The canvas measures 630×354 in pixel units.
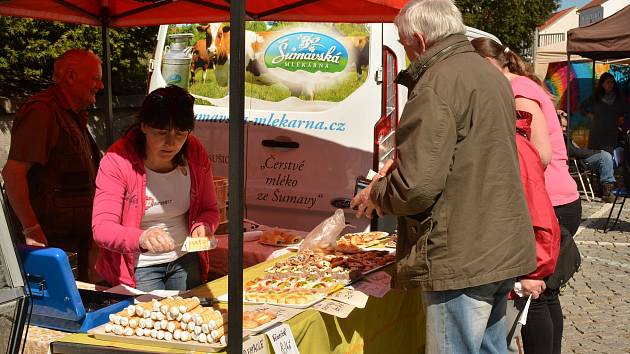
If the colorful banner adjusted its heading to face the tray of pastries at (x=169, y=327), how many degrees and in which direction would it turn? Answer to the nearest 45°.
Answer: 0° — it already faces it

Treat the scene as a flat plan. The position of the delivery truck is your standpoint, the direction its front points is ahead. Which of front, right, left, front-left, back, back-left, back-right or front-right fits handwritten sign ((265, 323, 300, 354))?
back-right

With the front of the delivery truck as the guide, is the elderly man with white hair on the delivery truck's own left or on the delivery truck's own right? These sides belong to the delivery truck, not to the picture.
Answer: on the delivery truck's own right

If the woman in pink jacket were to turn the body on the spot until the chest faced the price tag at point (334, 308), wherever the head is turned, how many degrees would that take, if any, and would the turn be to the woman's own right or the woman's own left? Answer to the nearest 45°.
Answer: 0° — they already face it

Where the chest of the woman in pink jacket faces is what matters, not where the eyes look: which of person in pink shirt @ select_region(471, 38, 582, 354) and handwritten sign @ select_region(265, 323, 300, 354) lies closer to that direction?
the handwritten sign

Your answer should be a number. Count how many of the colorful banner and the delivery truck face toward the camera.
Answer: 1

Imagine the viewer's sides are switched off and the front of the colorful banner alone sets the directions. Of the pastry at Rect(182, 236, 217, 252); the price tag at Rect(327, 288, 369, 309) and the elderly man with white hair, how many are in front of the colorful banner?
3

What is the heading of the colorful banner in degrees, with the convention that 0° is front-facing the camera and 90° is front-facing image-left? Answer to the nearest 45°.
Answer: approximately 0°

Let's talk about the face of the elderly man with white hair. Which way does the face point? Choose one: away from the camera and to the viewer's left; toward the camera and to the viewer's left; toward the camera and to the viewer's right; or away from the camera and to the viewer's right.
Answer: away from the camera and to the viewer's left

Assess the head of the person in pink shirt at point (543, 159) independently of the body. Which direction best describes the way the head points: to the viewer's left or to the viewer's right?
to the viewer's left

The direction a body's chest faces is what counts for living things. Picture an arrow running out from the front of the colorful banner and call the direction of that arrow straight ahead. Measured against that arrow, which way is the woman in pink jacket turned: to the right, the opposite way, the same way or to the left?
the same way
